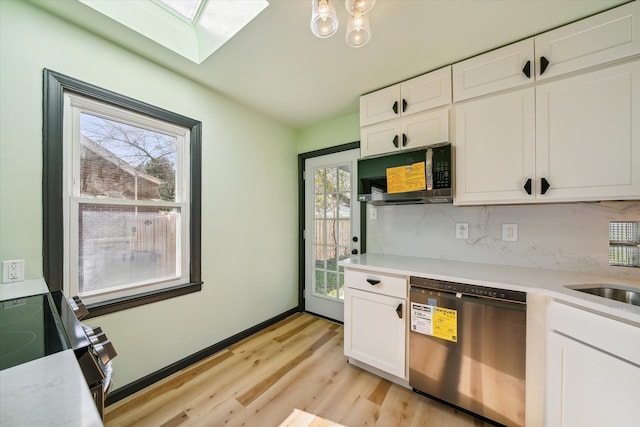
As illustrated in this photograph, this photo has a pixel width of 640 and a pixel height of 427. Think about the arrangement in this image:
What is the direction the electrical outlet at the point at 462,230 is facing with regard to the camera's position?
facing the viewer

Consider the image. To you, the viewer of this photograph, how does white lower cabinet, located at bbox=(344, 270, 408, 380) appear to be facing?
facing the viewer and to the left of the viewer

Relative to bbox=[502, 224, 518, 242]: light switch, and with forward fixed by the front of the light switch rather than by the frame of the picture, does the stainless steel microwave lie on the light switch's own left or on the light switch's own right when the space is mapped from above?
on the light switch's own right

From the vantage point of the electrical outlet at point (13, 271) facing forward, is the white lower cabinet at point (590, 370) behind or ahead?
ahead

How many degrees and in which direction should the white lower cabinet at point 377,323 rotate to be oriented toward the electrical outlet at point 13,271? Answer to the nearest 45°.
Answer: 0° — it already faces it

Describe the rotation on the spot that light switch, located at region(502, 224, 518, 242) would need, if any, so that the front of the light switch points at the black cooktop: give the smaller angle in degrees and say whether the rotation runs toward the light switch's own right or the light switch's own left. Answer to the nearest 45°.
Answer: approximately 45° to the light switch's own right

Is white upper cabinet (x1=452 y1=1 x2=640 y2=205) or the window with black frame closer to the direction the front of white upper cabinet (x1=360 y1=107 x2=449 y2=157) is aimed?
the window with black frame

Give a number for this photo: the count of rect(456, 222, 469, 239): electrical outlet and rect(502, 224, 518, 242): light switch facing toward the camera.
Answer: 2

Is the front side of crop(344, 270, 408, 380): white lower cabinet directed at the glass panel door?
no

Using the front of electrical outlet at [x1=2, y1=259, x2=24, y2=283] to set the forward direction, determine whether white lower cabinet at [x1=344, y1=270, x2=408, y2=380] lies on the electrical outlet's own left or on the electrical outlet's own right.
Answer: on the electrical outlet's own left

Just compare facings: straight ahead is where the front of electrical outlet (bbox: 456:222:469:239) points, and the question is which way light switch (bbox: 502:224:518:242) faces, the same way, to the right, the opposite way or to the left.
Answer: the same way
